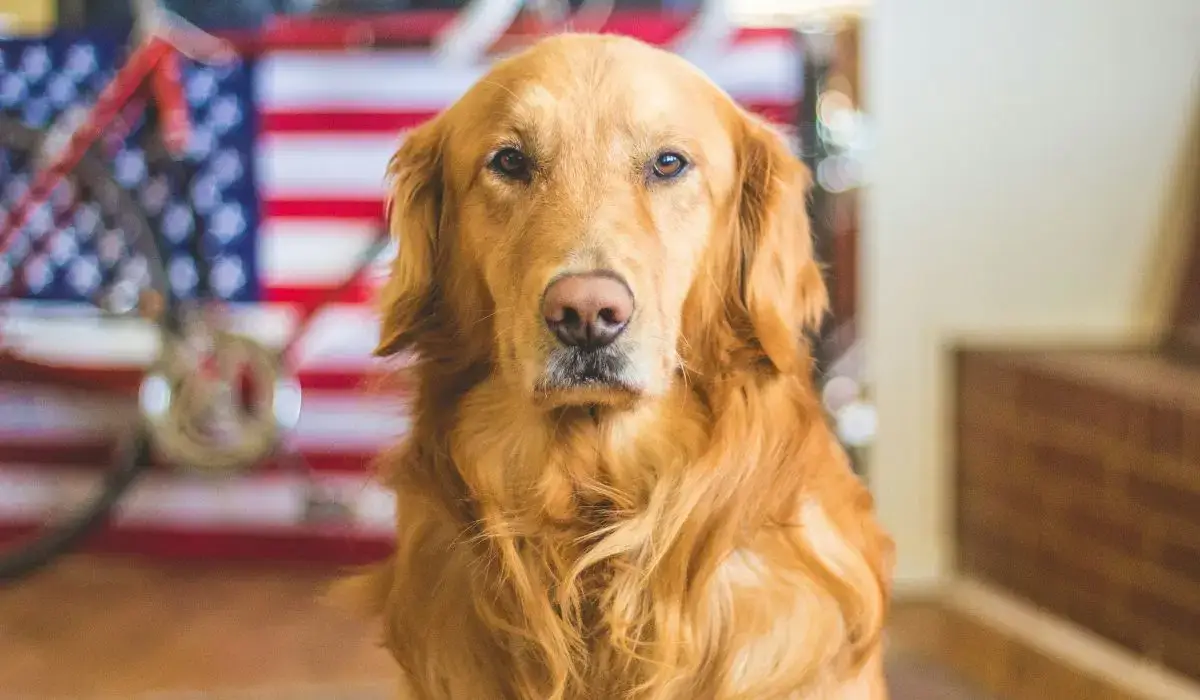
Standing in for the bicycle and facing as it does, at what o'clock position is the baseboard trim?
The baseboard trim is roughly at 1 o'clock from the bicycle.

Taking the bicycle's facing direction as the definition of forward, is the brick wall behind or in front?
in front

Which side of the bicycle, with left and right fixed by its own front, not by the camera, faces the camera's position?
right
